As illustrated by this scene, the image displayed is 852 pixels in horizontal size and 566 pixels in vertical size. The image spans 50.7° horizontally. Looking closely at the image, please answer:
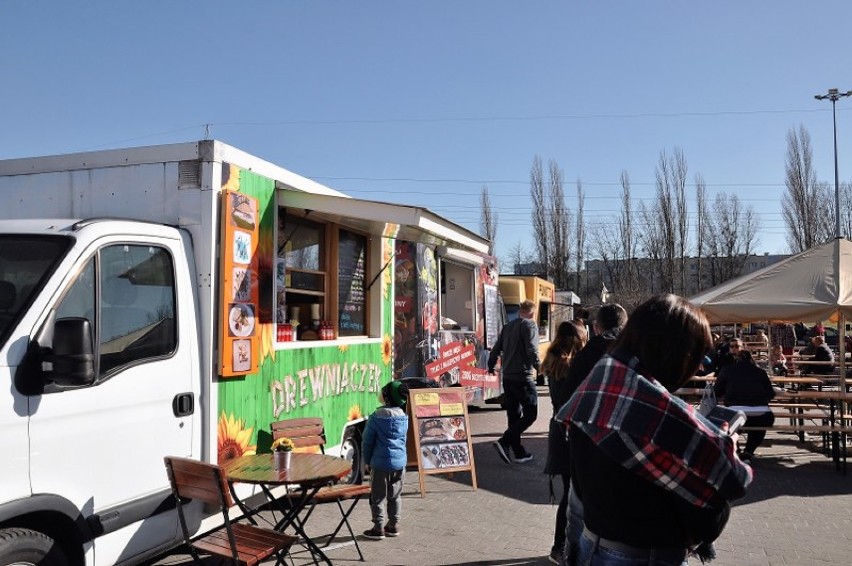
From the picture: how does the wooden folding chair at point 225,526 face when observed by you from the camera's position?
facing away from the viewer and to the right of the viewer

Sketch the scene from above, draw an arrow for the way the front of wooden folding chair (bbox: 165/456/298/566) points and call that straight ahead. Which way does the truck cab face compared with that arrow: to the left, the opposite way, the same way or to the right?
the opposite way

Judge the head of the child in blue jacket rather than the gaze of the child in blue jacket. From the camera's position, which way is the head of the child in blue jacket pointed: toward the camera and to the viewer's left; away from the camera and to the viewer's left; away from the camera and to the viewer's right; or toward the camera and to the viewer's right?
away from the camera and to the viewer's left

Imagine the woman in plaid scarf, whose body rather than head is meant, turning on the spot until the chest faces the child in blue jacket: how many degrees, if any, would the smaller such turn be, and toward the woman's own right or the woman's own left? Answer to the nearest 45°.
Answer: approximately 90° to the woman's own left

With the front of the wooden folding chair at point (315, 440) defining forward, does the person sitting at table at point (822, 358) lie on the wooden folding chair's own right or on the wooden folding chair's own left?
on the wooden folding chair's own left

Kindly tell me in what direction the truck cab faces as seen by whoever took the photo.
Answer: facing the viewer and to the left of the viewer

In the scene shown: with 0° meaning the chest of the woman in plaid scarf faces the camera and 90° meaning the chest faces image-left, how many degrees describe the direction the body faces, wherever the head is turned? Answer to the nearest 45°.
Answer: approximately 225°

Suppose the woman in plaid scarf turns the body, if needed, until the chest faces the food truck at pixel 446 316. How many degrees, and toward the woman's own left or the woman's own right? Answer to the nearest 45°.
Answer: approximately 45° to the woman's own left

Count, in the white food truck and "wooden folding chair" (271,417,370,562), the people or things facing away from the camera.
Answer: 0

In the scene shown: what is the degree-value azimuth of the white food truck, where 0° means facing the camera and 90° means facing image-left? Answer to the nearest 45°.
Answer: approximately 45°
